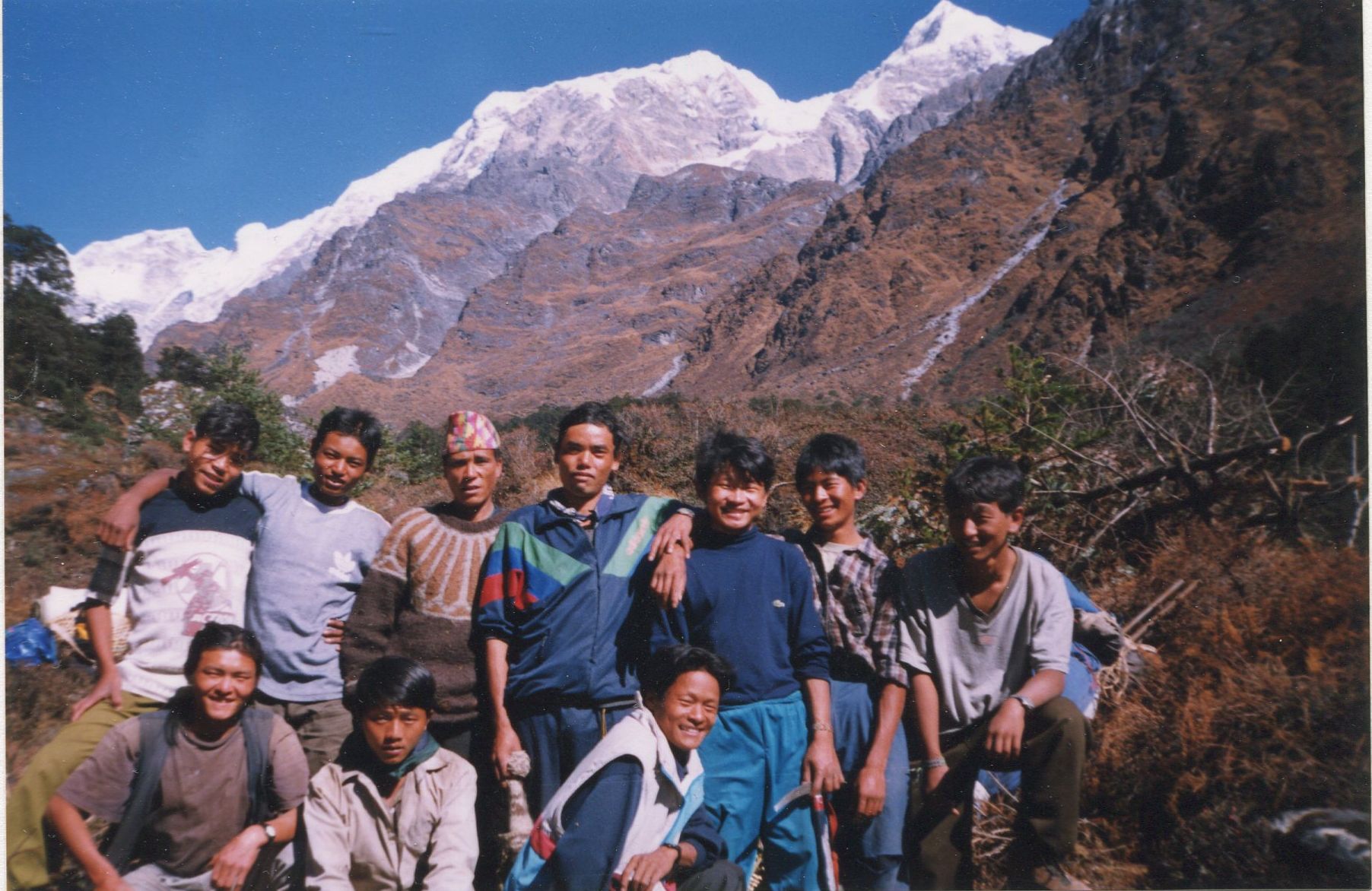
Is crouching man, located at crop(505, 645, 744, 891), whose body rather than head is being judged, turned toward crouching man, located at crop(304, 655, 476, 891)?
no

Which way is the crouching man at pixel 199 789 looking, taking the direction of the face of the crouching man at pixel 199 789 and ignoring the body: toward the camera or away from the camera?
toward the camera

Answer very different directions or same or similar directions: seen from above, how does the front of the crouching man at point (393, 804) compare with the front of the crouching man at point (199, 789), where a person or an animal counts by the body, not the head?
same or similar directions

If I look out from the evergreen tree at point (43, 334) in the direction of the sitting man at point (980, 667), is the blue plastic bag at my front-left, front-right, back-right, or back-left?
front-right

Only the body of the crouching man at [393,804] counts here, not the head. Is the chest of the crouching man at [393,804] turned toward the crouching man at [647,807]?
no

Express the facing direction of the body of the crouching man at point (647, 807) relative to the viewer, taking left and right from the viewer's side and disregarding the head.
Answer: facing the viewer and to the right of the viewer

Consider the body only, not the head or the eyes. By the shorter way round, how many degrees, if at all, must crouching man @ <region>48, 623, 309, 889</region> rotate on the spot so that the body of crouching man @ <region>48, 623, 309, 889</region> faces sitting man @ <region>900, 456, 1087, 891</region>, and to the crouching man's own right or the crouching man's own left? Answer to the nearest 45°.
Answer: approximately 45° to the crouching man's own left

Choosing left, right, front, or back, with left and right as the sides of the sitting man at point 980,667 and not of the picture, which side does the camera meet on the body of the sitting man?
front

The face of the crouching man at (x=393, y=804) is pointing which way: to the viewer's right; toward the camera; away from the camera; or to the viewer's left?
toward the camera

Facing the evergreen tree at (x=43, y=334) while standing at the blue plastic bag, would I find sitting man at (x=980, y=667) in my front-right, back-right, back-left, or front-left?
back-right

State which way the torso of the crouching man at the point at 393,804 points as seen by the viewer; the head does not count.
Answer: toward the camera

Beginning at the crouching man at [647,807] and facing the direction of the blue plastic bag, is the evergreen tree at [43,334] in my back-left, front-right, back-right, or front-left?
front-right

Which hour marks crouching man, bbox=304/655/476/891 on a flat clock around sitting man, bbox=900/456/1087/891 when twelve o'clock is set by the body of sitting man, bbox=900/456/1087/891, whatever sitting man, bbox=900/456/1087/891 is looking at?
crouching man, bbox=304/655/476/891 is roughly at 2 o'clock from sitting man, bbox=900/456/1087/891.

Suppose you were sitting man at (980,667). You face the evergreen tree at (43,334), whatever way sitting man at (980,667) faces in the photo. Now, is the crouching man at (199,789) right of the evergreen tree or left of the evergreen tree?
left

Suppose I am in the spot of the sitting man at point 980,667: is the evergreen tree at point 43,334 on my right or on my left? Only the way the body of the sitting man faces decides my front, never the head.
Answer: on my right

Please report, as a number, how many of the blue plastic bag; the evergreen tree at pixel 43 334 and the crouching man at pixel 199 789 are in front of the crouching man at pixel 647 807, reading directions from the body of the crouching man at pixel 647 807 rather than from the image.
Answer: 0

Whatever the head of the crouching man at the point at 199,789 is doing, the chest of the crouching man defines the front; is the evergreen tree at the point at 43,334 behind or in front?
behind

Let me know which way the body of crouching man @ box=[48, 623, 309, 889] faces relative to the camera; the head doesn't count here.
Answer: toward the camera

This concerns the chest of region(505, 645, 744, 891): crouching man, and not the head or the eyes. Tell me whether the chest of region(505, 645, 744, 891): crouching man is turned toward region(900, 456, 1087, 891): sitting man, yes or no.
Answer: no
